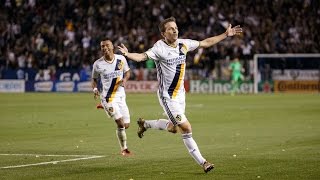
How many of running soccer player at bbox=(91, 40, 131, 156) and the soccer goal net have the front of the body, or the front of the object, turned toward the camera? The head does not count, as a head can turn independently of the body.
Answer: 2

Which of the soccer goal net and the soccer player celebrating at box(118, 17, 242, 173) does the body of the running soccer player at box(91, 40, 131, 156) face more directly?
the soccer player celebrating

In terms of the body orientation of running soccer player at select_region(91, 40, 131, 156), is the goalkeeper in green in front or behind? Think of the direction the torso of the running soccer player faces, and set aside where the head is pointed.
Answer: behind

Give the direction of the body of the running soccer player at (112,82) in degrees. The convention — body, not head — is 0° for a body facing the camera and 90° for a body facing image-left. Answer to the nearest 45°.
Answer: approximately 0°

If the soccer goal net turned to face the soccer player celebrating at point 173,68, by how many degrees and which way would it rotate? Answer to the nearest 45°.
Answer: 0° — it already faces them

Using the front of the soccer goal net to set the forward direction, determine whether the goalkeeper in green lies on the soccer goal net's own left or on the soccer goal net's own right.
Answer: on the soccer goal net's own right

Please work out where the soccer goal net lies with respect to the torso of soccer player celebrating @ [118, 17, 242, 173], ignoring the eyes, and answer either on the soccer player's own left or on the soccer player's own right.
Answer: on the soccer player's own left
